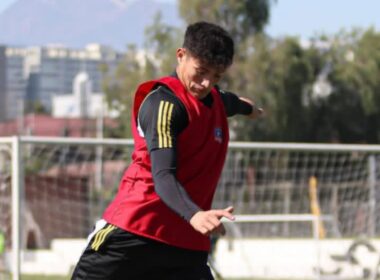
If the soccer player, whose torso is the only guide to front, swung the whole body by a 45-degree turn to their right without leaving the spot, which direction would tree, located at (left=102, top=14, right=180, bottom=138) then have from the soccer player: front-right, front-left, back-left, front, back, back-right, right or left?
back

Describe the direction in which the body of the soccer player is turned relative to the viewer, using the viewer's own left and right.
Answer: facing the viewer and to the right of the viewer

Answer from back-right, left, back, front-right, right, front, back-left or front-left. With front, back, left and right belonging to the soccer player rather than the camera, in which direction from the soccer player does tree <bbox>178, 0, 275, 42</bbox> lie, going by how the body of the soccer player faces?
back-left

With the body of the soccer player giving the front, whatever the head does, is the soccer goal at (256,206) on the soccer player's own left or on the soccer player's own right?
on the soccer player's own left
